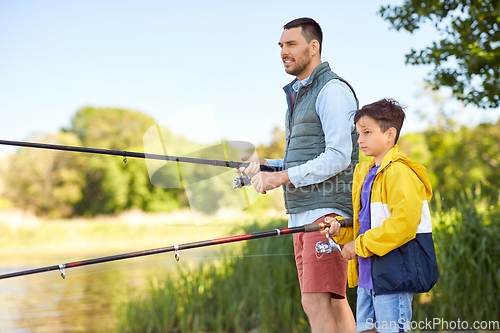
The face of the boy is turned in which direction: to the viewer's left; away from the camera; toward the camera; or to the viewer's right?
to the viewer's left

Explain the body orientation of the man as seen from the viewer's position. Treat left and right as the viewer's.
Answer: facing to the left of the viewer

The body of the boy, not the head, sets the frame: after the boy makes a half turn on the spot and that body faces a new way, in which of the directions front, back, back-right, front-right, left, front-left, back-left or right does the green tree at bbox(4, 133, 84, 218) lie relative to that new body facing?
left

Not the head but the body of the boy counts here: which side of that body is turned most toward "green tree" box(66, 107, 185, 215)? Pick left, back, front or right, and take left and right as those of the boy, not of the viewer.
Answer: right

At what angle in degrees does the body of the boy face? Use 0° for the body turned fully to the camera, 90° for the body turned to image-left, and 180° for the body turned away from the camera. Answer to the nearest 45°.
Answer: approximately 45°

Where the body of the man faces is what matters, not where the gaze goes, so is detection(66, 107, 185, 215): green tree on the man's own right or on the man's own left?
on the man's own right
